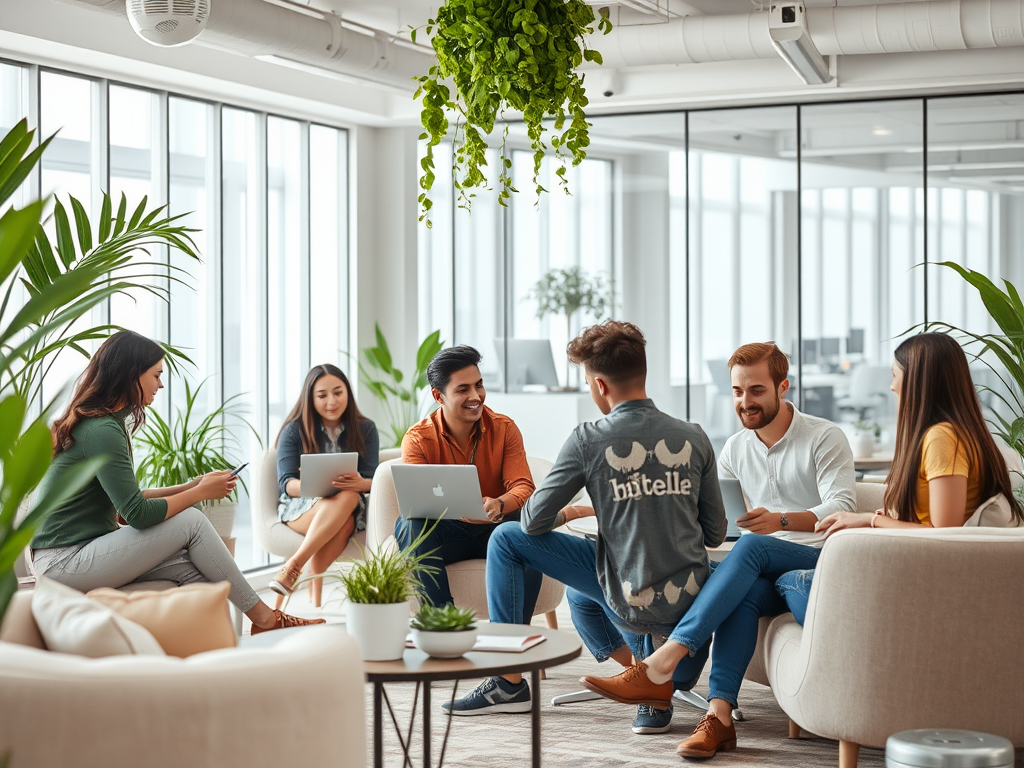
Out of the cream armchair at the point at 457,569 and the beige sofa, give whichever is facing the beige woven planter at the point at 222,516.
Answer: the beige sofa

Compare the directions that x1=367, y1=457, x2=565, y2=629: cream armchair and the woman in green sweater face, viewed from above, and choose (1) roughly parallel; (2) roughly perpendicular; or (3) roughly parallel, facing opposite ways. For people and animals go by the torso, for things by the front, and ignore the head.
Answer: roughly perpendicular

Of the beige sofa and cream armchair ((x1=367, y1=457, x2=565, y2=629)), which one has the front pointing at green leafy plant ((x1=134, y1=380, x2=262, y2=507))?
the beige sofa

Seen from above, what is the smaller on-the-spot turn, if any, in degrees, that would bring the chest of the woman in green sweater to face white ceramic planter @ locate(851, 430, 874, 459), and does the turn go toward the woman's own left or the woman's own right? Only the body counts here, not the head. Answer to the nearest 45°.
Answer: approximately 45° to the woman's own left

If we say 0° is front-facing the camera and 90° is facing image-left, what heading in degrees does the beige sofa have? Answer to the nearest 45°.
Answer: approximately 180°

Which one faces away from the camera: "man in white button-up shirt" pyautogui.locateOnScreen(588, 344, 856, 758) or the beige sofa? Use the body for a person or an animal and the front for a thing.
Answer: the beige sofa

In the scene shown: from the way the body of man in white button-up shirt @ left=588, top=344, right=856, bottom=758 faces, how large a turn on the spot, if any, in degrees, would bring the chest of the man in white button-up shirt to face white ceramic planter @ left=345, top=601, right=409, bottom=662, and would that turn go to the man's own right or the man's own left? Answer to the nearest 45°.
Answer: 0° — they already face it

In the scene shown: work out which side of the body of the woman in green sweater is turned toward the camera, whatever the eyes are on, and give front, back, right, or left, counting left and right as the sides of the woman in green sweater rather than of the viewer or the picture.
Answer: right

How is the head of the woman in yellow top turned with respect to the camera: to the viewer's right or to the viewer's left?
to the viewer's left

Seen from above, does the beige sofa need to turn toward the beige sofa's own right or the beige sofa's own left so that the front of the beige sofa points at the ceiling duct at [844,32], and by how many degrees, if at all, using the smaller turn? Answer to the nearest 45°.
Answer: approximately 45° to the beige sofa's own right

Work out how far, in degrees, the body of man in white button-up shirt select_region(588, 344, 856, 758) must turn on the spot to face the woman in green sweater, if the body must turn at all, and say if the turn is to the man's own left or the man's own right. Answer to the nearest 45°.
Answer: approximately 45° to the man's own right

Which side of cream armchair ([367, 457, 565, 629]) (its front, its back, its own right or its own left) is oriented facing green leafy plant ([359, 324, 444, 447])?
back

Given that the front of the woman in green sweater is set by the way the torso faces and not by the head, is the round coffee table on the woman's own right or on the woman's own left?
on the woman's own right
